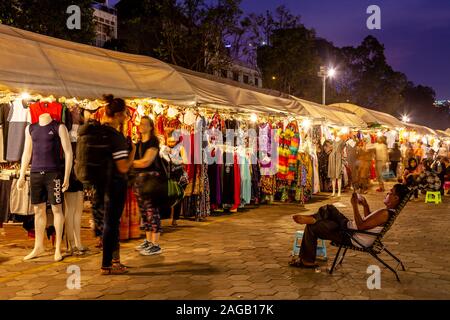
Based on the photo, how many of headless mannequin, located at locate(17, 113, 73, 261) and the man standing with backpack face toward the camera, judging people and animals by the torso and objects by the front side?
1

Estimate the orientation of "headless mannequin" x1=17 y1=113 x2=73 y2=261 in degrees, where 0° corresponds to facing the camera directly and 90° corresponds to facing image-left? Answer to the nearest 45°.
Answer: approximately 0°

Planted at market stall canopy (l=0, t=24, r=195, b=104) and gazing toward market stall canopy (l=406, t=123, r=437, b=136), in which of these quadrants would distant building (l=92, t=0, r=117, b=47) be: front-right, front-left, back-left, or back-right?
front-left

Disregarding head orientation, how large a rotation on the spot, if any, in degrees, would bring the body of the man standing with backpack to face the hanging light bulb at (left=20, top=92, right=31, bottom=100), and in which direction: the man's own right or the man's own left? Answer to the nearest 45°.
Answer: approximately 135° to the man's own left

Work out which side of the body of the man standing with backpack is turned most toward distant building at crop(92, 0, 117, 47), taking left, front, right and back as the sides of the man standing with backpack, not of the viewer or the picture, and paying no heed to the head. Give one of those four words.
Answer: left

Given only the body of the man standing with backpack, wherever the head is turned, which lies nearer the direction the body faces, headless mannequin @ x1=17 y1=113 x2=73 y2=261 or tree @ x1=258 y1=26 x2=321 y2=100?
the tree

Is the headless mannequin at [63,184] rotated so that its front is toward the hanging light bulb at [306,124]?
no

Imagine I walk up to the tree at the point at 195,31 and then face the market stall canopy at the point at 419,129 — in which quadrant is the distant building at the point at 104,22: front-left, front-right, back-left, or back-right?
back-left

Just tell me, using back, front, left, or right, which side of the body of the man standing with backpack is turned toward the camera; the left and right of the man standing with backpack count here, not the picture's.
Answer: right

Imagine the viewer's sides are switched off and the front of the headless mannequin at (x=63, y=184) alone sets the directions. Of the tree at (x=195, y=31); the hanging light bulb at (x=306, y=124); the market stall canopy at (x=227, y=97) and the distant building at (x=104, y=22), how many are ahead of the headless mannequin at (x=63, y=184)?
0

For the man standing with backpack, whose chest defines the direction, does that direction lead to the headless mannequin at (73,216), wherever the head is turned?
no

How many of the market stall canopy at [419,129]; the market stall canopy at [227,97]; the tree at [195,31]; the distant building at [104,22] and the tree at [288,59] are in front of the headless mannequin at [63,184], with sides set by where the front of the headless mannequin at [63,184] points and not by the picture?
0

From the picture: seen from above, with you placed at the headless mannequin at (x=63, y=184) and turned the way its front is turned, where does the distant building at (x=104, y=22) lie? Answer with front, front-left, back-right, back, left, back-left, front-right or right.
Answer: back
